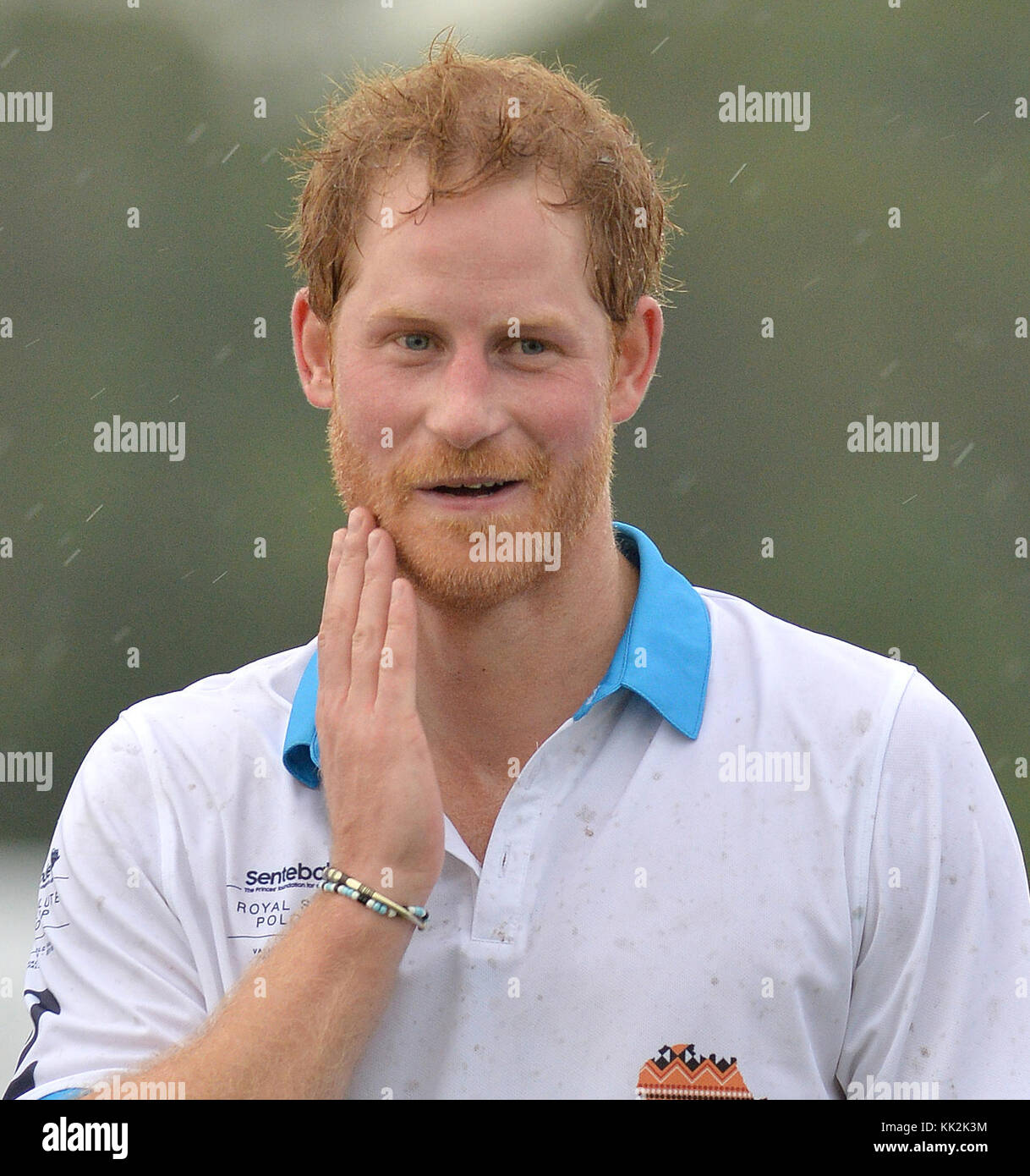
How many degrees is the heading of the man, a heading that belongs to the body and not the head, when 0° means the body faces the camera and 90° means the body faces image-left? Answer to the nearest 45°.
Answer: approximately 0°
